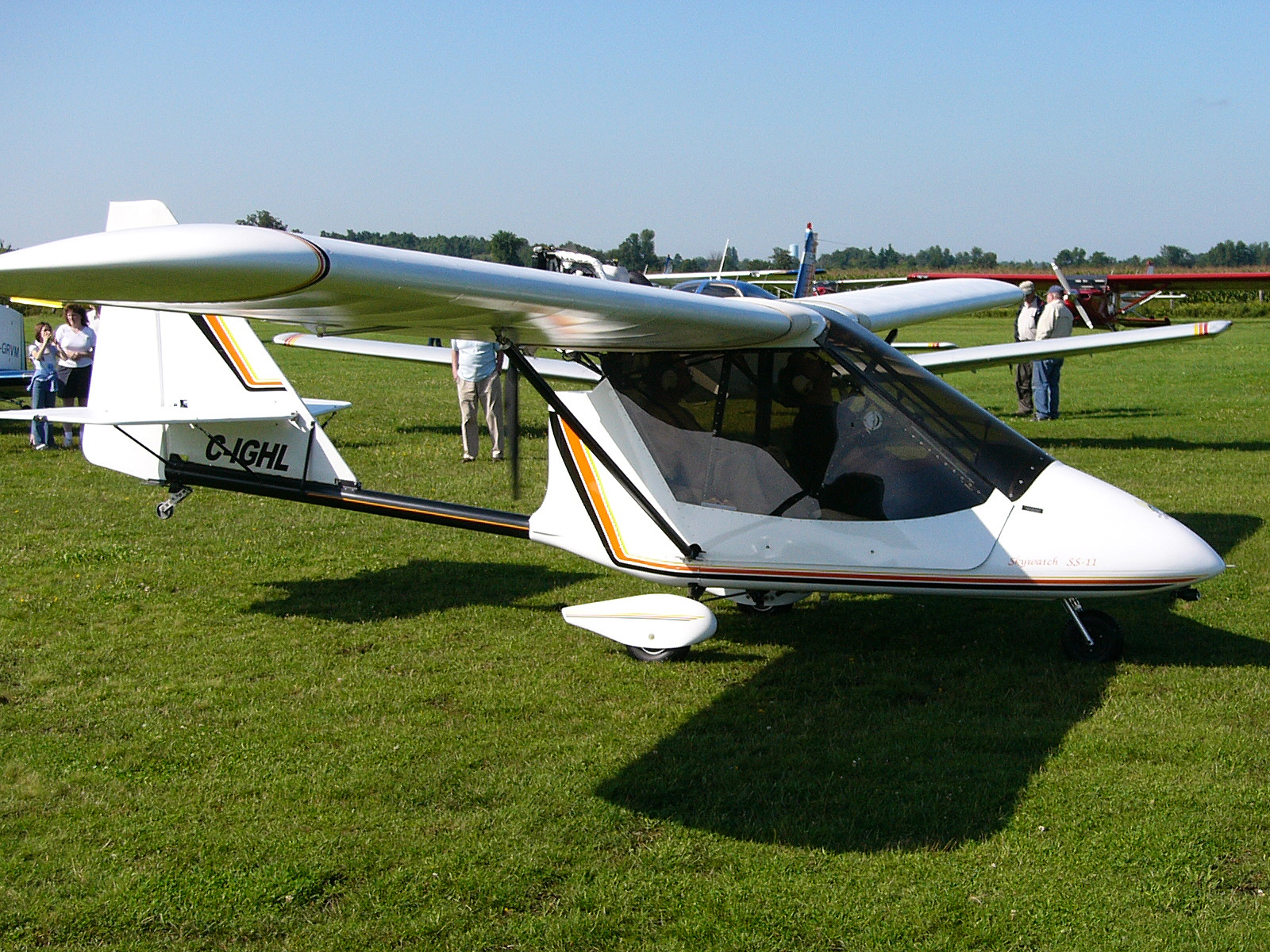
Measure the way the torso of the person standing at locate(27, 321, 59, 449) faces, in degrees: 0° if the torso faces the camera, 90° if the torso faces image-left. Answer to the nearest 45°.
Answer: approximately 315°

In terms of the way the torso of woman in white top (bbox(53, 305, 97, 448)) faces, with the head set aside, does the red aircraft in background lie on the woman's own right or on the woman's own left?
on the woman's own left

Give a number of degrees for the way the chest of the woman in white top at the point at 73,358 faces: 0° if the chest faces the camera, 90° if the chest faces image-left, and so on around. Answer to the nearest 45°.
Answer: approximately 0°

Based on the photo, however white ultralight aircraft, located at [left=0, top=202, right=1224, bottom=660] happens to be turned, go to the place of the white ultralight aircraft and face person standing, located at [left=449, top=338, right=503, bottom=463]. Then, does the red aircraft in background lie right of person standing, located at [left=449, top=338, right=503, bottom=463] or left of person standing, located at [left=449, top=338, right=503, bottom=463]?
right

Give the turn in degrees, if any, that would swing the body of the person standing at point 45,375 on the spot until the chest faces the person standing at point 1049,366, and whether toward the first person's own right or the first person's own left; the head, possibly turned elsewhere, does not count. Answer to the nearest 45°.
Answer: approximately 45° to the first person's own left
